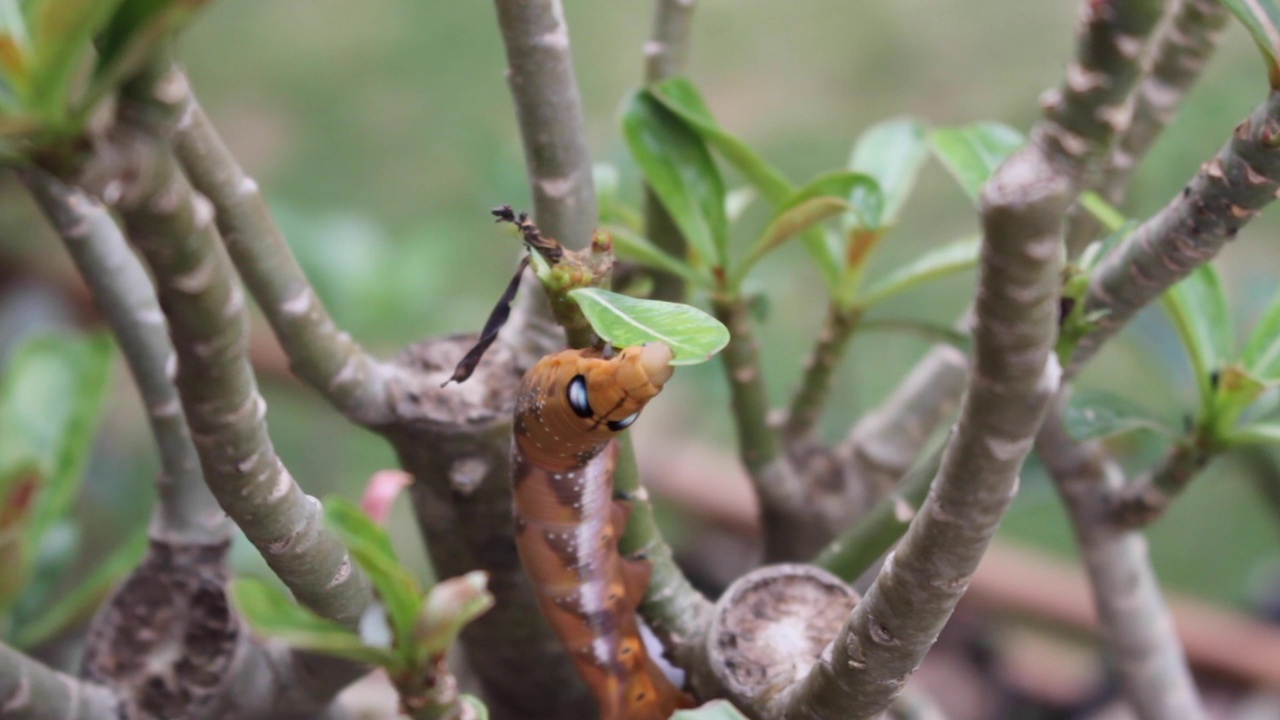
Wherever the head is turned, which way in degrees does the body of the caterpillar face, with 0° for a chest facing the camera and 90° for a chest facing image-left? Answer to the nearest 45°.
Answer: approximately 270°
